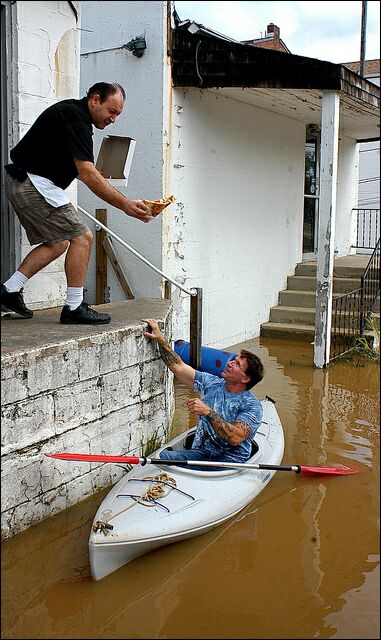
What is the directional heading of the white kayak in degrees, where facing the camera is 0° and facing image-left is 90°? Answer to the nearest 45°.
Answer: approximately 45°

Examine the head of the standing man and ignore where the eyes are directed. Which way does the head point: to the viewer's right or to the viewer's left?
to the viewer's right

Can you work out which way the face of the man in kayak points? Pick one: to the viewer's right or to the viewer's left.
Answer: to the viewer's left

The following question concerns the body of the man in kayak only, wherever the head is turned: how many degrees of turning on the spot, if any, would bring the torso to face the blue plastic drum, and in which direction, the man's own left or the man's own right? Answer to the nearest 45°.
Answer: approximately 135° to the man's own right

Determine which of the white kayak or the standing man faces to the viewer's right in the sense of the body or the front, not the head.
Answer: the standing man

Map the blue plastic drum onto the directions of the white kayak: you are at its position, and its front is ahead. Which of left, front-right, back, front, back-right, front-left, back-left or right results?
back-right

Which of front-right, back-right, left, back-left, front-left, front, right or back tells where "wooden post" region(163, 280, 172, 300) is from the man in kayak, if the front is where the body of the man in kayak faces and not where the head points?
back-right

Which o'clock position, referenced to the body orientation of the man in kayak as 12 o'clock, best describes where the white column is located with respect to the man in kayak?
The white column is roughly at 5 o'clock from the man in kayak.

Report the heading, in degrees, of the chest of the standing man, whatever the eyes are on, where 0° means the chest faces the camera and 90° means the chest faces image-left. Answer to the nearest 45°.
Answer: approximately 270°

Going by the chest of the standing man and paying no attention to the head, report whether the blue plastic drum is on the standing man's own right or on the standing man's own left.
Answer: on the standing man's own left
